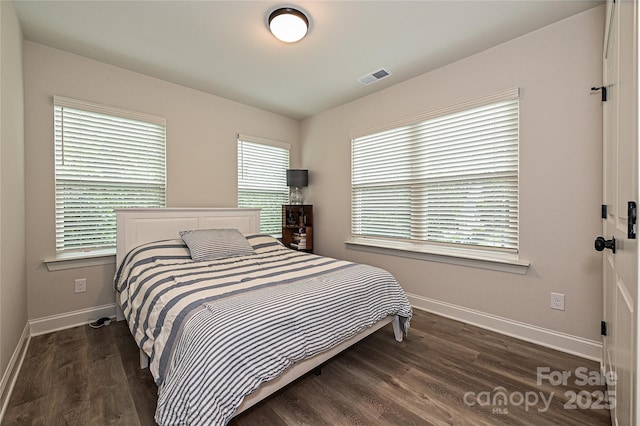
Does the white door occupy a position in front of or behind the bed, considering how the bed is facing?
in front

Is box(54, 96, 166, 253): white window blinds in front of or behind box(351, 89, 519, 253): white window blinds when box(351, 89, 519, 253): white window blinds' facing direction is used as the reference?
in front

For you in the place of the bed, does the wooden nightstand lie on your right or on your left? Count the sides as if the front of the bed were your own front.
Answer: on your left

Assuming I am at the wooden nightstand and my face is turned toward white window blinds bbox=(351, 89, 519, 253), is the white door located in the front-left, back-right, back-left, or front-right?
front-right

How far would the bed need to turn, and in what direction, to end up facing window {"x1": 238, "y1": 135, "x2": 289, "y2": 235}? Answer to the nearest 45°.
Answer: approximately 135° to its left

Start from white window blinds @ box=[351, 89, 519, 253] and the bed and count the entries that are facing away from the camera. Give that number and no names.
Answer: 0

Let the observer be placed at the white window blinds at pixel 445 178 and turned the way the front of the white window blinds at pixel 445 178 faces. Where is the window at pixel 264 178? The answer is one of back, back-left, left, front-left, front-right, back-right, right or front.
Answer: front-right

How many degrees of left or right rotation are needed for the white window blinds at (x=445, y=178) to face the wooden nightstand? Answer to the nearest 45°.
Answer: approximately 45° to its right

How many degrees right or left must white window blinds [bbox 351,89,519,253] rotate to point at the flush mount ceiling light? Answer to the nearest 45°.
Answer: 0° — it already faces it

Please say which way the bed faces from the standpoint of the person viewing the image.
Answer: facing the viewer and to the right of the viewer
